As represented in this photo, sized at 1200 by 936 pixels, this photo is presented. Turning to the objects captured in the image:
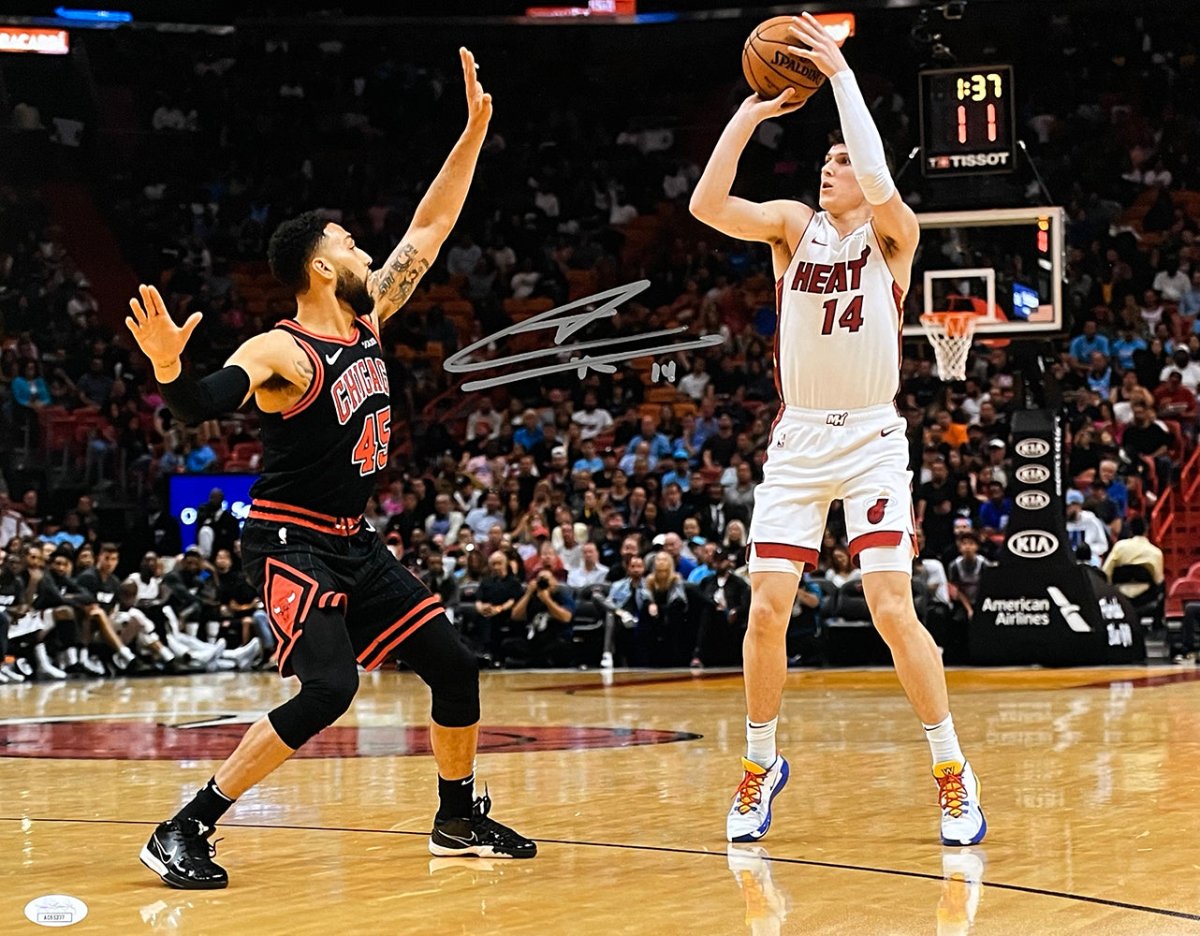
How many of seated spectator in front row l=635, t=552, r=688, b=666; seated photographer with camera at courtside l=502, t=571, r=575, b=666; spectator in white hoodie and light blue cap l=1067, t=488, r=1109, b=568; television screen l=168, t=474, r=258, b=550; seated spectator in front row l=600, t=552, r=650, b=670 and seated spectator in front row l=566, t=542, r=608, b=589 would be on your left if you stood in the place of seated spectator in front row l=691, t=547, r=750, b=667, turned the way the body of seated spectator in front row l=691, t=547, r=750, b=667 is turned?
1

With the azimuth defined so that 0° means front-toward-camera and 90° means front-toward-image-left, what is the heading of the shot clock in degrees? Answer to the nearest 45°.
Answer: approximately 0°

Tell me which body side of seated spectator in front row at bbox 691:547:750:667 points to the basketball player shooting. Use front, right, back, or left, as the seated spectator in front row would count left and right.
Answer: front

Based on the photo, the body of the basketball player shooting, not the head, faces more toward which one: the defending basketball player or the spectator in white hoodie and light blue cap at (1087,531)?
the defending basketball player

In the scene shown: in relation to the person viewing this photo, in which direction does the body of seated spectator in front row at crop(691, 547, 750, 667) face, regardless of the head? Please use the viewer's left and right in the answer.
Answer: facing the viewer

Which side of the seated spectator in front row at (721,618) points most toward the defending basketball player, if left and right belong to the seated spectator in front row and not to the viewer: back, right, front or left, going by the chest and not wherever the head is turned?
front

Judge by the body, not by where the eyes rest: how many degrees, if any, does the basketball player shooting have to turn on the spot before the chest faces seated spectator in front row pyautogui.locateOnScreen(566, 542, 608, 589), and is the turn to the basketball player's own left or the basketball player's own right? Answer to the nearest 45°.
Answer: approximately 180°

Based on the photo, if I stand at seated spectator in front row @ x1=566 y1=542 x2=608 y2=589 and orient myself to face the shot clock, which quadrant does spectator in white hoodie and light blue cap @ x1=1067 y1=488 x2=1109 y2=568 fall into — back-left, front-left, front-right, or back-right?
front-left

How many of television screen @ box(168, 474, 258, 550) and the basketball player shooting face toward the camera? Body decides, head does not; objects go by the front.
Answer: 2

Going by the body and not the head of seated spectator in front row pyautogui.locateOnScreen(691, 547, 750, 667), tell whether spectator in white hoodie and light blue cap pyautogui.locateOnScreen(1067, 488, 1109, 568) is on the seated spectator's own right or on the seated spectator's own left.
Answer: on the seated spectator's own left

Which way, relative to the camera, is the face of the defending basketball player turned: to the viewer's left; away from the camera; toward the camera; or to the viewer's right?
to the viewer's right

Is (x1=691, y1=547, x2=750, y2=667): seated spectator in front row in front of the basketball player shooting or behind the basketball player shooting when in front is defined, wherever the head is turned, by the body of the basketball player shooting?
behind

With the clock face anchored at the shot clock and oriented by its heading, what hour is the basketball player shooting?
The basketball player shooting is roughly at 12 o'clock from the shot clock.

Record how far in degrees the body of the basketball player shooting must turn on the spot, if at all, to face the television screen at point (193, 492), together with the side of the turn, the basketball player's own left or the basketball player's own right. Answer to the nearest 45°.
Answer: approximately 135° to the basketball player's own right

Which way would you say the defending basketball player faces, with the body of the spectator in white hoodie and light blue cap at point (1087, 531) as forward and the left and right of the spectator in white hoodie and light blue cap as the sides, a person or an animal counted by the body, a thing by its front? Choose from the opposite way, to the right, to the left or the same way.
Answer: to the left

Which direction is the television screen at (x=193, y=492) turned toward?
toward the camera
